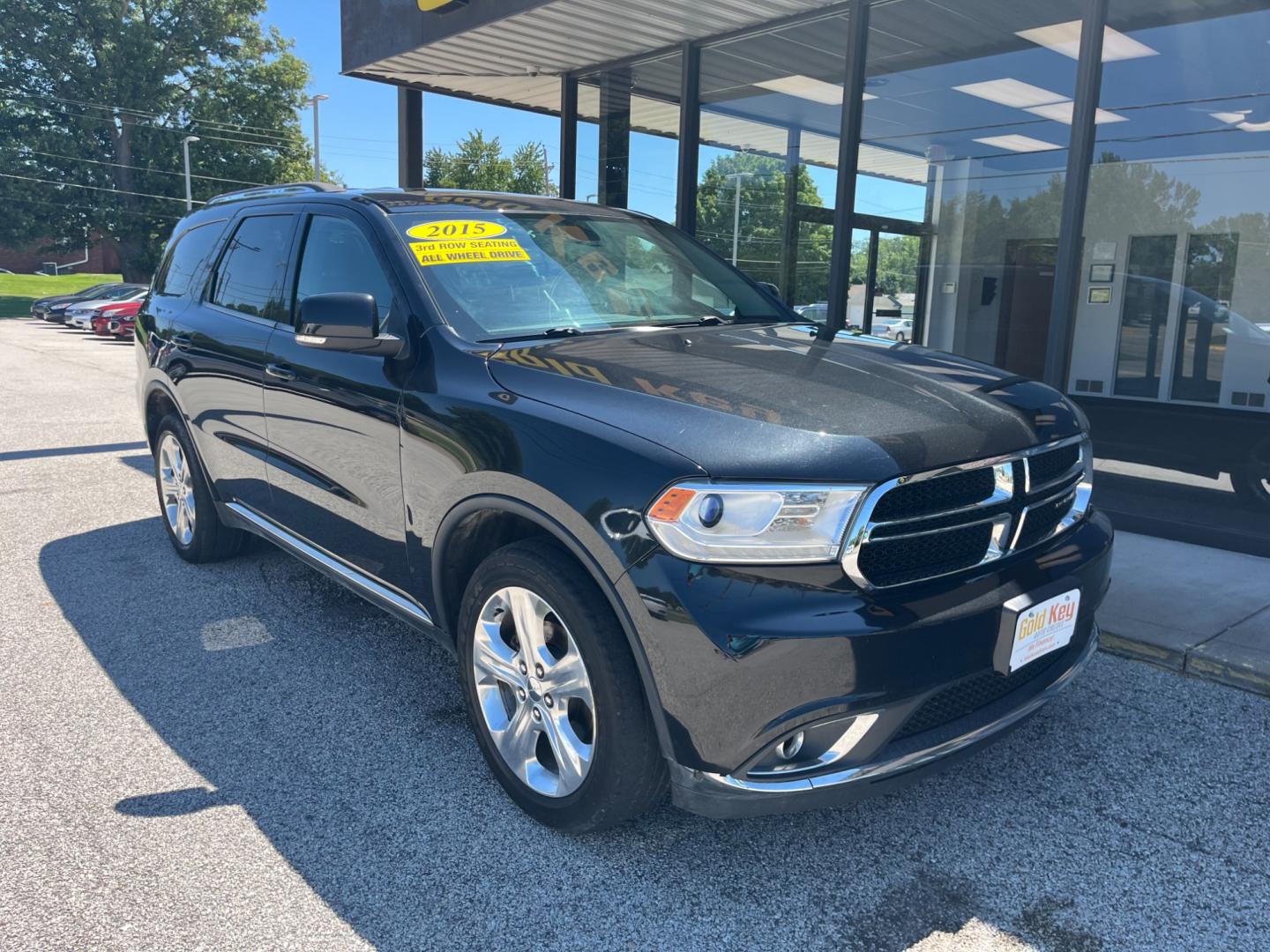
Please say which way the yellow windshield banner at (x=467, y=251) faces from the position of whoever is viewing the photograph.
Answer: facing the viewer and to the right of the viewer

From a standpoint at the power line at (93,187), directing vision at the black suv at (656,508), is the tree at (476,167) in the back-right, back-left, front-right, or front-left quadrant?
front-left

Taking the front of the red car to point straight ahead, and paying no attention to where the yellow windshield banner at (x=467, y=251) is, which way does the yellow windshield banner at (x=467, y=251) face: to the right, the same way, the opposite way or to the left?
to the left

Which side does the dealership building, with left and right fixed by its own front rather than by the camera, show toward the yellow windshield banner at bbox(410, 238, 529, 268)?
front

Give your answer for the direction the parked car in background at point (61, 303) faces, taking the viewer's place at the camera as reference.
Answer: facing the viewer and to the left of the viewer

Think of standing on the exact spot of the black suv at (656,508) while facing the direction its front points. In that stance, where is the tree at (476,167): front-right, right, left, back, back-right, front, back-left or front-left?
back-left

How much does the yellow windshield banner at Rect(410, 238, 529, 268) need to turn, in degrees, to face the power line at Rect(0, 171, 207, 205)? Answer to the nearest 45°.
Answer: approximately 135° to its left

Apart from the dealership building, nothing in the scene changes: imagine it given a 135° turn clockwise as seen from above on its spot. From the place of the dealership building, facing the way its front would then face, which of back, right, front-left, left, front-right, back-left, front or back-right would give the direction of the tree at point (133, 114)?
front-left

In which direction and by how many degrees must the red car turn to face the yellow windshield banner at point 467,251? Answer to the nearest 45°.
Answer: approximately 45° to its left

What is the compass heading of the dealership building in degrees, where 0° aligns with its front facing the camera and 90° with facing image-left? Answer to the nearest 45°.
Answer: approximately 45°

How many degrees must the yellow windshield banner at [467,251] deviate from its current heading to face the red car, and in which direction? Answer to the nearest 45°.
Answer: approximately 135° to its left

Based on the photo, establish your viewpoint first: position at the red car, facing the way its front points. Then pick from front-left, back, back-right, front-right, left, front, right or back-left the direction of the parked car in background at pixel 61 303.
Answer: back-right

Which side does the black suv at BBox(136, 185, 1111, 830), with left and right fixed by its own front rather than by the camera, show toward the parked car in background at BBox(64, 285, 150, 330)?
back

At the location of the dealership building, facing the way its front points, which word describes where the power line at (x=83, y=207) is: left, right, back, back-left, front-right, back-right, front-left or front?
right
